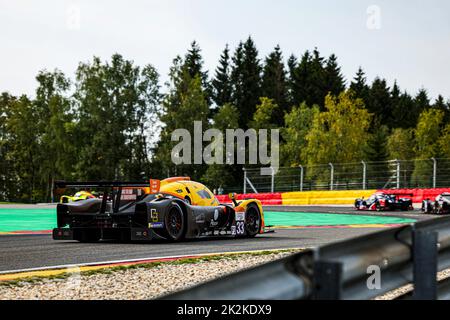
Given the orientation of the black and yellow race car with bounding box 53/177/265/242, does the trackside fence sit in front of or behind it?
in front

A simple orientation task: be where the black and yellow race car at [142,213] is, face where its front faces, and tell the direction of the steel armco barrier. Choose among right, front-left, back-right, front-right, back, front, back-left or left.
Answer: back-right

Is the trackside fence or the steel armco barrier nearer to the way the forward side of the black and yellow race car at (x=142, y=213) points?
the trackside fence

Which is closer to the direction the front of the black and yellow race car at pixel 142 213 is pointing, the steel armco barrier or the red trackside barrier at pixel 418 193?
the red trackside barrier

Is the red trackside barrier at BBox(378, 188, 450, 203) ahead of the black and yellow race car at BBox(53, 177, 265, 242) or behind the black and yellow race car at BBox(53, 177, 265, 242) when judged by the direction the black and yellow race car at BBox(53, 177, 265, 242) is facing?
ahead

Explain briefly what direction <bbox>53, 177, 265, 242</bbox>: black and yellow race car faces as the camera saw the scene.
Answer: facing away from the viewer and to the right of the viewer

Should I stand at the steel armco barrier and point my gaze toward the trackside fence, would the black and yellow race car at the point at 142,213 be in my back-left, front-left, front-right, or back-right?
front-left
